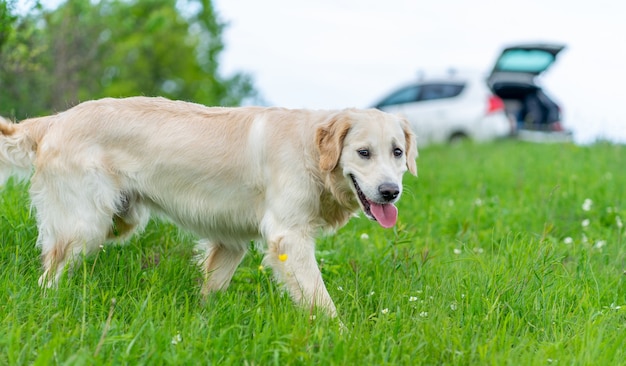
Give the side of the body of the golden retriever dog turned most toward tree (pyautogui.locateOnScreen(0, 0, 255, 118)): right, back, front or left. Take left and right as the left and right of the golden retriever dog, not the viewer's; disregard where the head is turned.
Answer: left

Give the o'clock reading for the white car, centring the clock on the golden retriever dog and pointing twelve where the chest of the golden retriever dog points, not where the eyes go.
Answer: The white car is roughly at 10 o'clock from the golden retriever dog.

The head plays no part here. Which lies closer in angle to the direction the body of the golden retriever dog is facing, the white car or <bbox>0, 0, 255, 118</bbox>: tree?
the white car

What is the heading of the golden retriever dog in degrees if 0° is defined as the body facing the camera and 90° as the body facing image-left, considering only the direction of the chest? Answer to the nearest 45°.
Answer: approximately 270°

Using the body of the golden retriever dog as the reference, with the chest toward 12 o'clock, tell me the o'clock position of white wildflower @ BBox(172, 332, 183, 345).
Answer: The white wildflower is roughly at 3 o'clock from the golden retriever dog.

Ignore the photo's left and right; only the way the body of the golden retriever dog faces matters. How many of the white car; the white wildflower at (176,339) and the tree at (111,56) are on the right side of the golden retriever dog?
1
